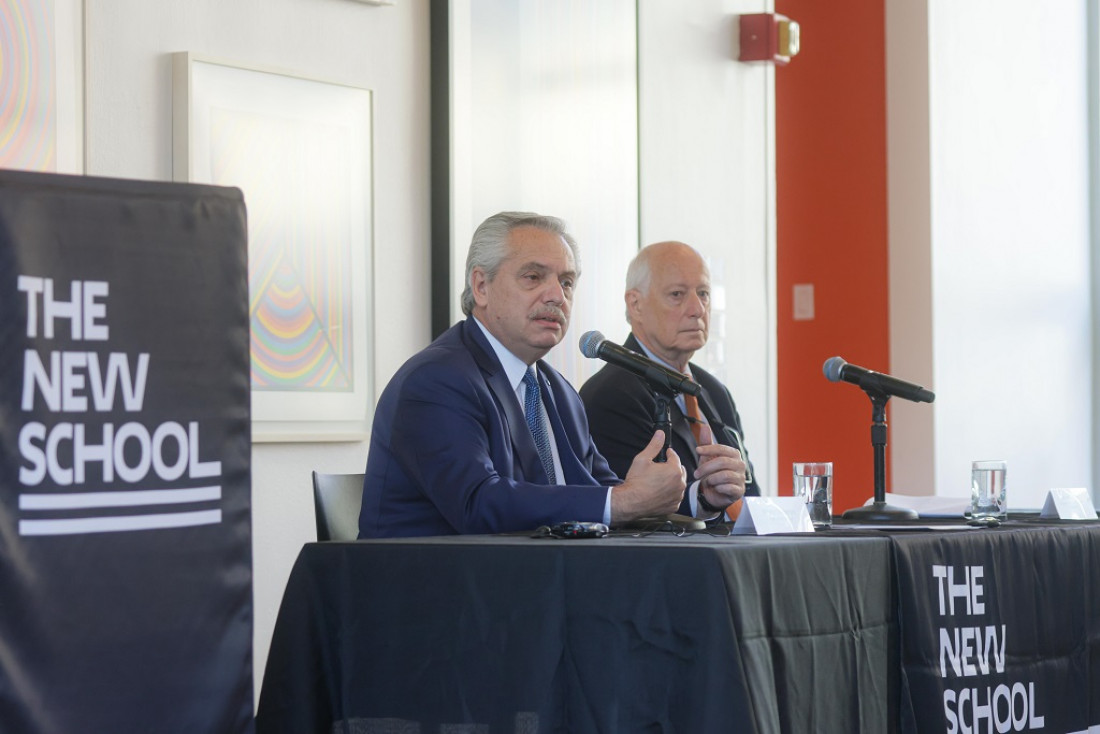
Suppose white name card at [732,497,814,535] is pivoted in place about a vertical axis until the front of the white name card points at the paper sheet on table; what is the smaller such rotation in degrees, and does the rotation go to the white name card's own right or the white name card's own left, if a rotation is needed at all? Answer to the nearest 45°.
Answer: approximately 90° to the white name card's own left

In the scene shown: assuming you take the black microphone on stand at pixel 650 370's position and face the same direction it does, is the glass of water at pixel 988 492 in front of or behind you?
behind

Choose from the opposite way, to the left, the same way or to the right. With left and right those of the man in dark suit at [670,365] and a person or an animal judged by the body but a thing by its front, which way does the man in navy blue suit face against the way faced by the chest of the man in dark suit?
the same way

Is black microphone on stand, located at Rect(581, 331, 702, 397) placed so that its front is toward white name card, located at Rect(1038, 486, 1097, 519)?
no

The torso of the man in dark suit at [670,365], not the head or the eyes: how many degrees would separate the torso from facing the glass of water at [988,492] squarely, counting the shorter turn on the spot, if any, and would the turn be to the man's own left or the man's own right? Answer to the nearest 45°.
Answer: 0° — they already face it

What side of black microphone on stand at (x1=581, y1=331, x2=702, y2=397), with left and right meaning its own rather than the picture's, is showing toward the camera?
left

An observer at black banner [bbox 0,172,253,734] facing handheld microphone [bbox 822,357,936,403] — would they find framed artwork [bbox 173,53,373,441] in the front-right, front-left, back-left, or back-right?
front-left

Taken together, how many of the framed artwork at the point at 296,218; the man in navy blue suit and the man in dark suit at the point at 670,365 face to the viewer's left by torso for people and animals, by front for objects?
0

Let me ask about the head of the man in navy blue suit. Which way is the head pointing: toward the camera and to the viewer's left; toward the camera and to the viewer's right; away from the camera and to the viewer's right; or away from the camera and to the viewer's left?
toward the camera and to the viewer's right

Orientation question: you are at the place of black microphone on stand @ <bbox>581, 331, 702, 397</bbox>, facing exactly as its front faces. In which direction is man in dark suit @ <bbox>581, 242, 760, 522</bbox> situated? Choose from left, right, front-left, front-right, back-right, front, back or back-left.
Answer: right

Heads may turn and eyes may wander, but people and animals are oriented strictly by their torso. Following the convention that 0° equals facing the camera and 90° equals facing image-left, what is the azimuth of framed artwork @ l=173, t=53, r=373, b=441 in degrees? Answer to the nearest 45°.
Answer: approximately 315°

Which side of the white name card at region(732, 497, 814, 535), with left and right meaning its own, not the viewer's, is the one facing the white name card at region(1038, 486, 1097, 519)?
left

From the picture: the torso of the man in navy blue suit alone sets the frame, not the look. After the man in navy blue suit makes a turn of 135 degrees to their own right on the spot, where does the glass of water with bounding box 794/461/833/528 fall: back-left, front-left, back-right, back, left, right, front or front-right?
back

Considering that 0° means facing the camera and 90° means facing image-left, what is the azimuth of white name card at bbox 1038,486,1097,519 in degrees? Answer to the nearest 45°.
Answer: approximately 315°

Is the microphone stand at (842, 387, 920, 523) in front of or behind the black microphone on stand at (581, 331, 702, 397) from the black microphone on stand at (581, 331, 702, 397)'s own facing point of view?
behind

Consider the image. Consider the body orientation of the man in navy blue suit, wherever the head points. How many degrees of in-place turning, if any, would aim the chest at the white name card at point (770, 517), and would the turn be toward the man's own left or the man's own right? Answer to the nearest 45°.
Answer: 0° — they already face it

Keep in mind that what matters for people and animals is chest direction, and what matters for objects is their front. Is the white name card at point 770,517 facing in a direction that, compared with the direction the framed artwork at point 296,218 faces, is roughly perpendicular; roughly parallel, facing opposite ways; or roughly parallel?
roughly parallel
